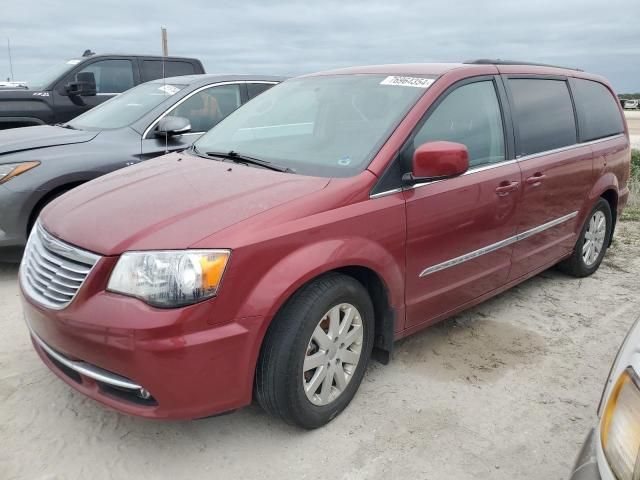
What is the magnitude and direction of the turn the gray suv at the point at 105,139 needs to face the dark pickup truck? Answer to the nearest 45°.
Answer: approximately 135° to its right

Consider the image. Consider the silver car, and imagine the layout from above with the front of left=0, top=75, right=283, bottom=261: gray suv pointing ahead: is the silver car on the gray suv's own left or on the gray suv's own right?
on the gray suv's own left

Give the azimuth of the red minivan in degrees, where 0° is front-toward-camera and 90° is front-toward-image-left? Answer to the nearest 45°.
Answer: approximately 45°

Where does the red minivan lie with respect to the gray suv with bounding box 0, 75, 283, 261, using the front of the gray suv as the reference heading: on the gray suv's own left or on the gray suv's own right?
on the gray suv's own left

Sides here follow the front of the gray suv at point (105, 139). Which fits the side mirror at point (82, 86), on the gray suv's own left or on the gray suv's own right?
on the gray suv's own right

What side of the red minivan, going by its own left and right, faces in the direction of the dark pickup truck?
right

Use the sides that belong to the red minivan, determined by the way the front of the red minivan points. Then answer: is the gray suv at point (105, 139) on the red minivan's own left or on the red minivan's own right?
on the red minivan's own right
